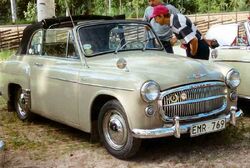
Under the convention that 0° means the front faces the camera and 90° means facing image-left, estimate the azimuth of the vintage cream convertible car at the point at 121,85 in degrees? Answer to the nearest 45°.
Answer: approximately 315°

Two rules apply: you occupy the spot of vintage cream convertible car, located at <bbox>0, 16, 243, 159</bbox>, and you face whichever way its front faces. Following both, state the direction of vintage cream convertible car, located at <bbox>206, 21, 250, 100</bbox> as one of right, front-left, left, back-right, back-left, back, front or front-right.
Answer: left
